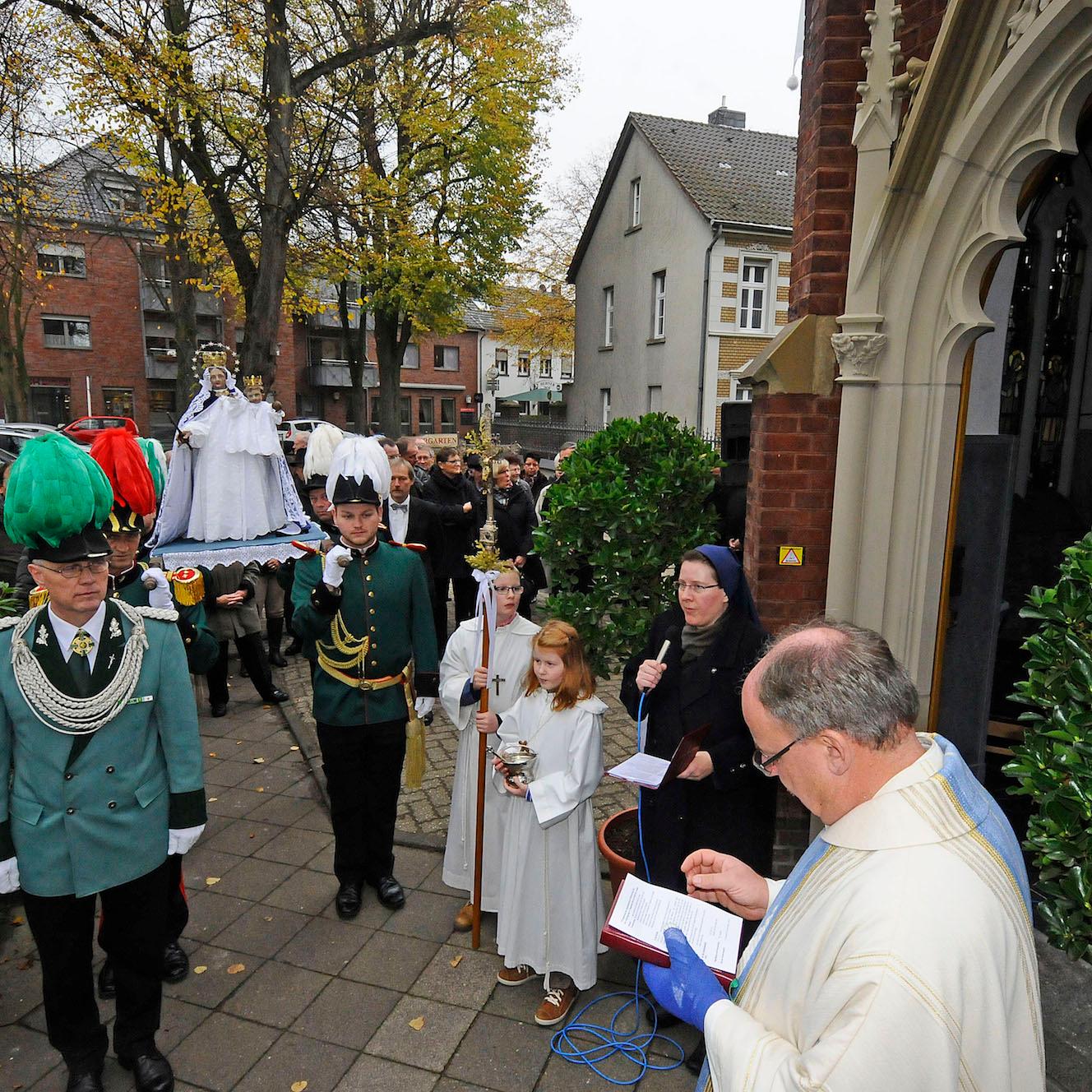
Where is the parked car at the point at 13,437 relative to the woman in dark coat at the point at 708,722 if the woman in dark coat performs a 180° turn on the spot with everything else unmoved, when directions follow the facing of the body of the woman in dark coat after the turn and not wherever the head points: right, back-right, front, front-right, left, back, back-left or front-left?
left

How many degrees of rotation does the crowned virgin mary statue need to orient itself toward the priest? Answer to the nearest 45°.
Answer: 0° — it already faces them

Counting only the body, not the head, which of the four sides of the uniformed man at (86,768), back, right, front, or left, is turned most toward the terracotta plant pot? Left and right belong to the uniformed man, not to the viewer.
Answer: left

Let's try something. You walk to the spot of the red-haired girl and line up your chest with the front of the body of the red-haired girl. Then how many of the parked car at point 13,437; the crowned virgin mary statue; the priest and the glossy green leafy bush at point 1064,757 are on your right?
2

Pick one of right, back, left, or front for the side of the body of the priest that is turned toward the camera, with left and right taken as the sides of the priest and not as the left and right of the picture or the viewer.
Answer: left

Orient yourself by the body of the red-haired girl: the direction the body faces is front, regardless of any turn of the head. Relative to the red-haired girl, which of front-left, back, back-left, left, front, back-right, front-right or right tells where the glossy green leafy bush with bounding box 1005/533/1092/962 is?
left

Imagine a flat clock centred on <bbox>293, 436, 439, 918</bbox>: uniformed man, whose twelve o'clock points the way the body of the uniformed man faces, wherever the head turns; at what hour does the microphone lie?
The microphone is roughly at 10 o'clock from the uniformed man.

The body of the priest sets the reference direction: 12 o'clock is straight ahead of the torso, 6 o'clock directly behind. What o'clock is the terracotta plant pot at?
The terracotta plant pot is roughly at 2 o'clock from the priest.

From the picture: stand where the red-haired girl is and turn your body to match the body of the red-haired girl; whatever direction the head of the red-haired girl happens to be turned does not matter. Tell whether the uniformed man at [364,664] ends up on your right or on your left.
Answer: on your right

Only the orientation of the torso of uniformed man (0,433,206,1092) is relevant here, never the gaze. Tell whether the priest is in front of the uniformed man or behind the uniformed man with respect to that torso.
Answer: in front

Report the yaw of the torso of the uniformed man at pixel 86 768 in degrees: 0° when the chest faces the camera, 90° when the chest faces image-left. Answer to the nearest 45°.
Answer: approximately 0°

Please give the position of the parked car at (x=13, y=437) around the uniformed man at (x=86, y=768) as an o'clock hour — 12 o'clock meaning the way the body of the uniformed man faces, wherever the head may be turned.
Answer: The parked car is roughly at 6 o'clock from the uniformed man.

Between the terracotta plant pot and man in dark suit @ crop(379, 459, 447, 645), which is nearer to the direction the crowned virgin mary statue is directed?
the terracotta plant pot
